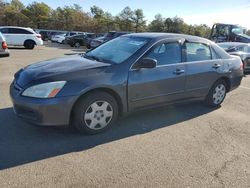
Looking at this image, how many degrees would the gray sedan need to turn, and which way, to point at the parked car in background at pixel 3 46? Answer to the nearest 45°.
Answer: approximately 90° to its right

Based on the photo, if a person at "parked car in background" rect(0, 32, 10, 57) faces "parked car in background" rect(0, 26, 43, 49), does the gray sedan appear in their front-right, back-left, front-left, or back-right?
back-right

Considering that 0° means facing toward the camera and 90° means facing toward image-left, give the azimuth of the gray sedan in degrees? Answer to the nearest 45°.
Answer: approximately 45°

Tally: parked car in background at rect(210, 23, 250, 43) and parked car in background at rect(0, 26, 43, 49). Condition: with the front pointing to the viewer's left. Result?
1

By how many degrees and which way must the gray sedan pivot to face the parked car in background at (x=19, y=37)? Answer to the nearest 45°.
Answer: approximately 90° to its right

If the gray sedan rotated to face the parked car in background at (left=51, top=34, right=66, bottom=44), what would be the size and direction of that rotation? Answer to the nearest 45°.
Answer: approximately 135° to its right
